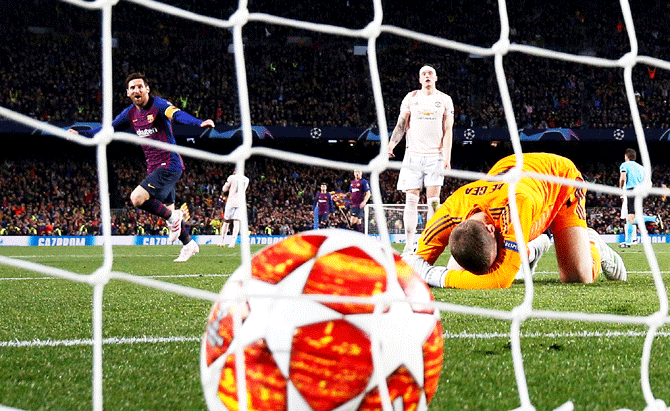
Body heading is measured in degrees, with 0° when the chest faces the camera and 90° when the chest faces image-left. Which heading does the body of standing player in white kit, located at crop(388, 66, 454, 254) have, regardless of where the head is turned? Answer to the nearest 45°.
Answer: approximately 0°

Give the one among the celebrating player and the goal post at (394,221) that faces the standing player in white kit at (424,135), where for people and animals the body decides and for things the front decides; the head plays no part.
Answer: the goal post

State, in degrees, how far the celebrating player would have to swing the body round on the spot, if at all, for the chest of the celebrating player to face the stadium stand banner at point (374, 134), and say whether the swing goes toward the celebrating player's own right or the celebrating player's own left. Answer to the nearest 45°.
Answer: approximately 180°

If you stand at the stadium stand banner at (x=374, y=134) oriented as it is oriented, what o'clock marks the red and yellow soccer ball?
The red and yellow soccer ball is roughly at 12 o'clock from the stadium stand banner.

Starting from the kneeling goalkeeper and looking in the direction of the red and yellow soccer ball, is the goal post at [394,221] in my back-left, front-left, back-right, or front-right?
back-right

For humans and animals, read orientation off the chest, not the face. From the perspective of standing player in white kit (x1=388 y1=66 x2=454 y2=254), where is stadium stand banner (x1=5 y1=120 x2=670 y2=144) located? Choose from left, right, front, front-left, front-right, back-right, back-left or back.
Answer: back

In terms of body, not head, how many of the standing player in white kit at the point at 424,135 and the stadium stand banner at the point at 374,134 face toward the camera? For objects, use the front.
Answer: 2

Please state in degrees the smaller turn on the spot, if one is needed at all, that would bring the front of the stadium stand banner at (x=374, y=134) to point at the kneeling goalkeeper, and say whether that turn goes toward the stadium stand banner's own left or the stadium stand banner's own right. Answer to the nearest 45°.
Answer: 0° — it already faces them

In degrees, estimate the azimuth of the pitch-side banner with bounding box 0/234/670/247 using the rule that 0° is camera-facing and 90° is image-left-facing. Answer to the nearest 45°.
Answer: approximately 0°

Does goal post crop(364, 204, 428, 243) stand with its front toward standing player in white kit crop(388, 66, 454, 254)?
yes

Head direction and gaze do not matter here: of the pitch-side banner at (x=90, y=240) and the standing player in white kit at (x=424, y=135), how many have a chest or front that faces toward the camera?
2
